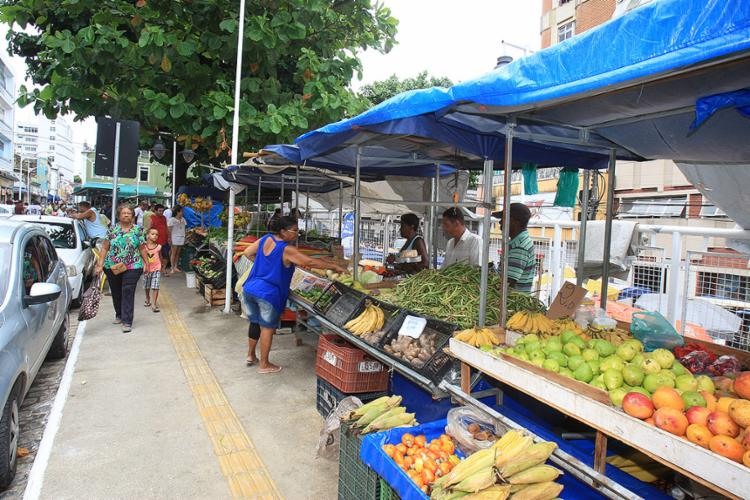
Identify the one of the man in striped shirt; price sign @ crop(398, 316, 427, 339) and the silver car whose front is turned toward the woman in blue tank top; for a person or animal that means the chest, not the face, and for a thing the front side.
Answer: the man in striped shirt

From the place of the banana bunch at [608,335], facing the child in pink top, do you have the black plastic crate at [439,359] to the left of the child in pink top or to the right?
left

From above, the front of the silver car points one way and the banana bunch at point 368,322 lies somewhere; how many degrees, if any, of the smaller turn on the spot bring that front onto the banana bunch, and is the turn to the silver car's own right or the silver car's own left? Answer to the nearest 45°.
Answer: approximately 45° to the silver car's own left

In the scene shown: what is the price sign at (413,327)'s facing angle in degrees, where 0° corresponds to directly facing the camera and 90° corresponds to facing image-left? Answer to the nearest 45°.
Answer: approximately 45°

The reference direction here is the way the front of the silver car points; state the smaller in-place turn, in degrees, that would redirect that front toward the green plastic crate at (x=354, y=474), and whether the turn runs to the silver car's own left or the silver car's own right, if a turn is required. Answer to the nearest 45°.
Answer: approximately 45° to the silver car's own left

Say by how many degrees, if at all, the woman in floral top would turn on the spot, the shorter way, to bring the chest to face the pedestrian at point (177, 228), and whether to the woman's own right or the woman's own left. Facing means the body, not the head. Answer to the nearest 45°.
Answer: approximately 180°

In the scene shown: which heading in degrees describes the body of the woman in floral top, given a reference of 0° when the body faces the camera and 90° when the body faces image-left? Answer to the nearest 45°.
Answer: approximately 0°

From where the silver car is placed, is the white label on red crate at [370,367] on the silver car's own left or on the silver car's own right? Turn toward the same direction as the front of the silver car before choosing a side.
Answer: on the silver car's own left

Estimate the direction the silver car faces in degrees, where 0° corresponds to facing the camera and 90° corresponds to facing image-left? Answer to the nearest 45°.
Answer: approximately 0°

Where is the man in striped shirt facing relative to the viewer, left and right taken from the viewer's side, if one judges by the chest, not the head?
facing to the left of the viewer

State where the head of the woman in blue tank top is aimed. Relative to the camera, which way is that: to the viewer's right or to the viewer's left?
to the viewer's right

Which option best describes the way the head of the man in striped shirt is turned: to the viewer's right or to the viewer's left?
to the viewer's left
